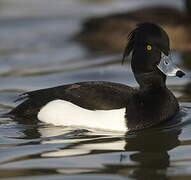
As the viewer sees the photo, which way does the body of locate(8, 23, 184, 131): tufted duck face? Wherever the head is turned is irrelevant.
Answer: to the viewer's right
